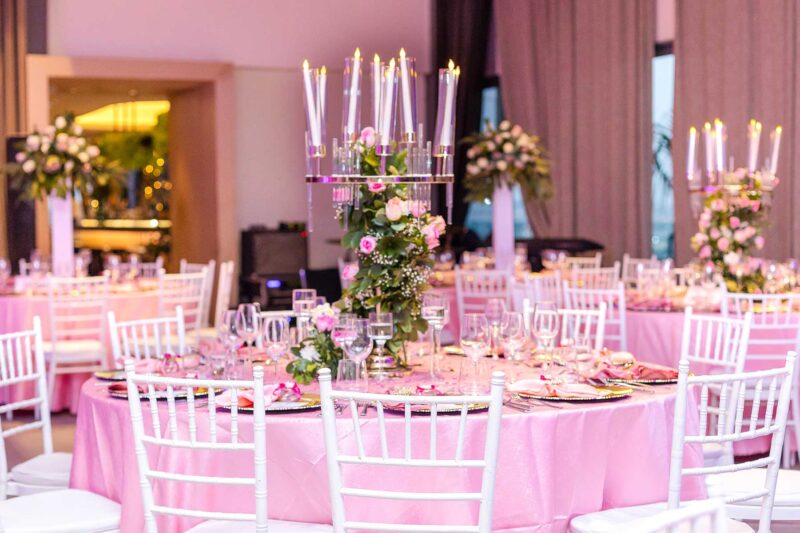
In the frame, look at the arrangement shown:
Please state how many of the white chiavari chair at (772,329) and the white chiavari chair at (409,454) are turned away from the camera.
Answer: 2

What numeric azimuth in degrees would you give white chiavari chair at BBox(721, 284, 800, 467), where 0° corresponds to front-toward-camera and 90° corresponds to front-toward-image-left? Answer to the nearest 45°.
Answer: approximately 180°

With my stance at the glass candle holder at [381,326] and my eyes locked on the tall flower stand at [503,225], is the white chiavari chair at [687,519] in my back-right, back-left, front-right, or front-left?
back-right

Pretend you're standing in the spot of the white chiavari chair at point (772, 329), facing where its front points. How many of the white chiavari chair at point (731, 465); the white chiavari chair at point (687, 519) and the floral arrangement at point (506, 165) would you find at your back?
2

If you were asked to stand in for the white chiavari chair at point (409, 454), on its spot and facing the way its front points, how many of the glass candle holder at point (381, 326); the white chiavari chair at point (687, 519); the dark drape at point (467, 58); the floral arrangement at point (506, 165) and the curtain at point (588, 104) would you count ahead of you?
4

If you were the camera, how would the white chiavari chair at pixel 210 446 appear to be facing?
facing away from the viewer and to the right of the viewer

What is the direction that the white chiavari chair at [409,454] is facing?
away from the camera

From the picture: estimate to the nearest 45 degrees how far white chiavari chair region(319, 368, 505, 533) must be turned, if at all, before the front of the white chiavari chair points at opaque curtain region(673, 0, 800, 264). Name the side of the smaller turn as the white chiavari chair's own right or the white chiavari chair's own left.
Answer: approximately 45° to the white chiavari chair's own right
